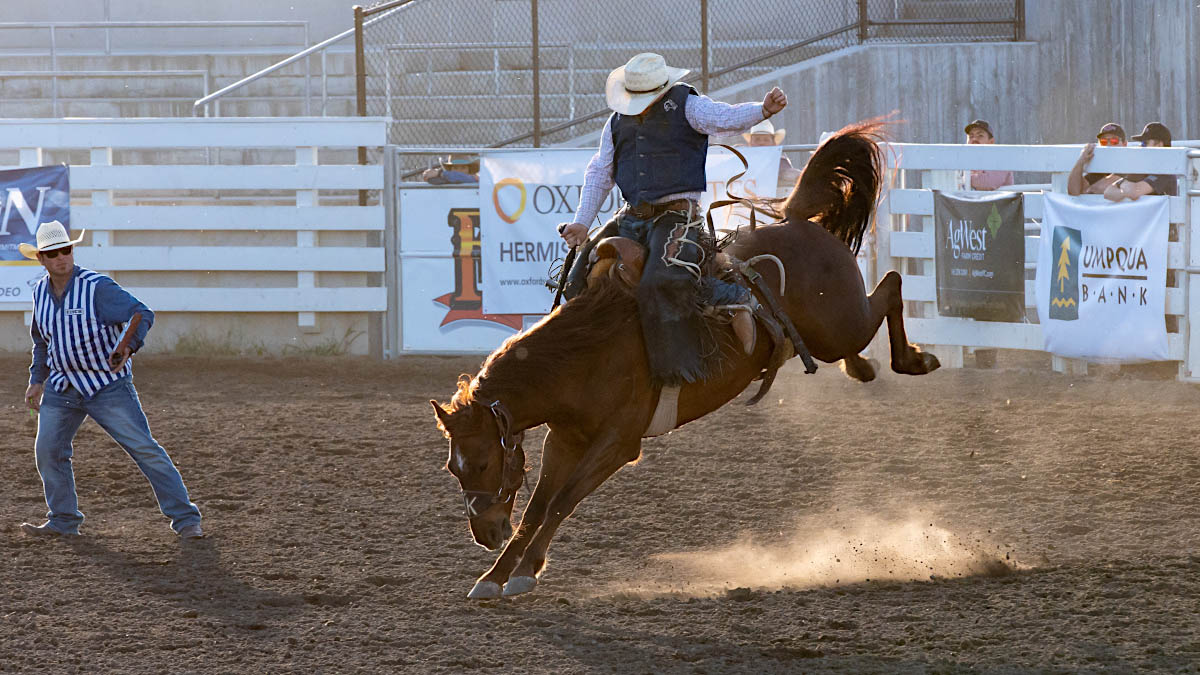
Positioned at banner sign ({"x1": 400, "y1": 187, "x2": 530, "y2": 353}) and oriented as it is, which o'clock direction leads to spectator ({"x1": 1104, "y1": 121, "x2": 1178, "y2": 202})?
The spectator is roughly at 10 o'clock from the banner sign.

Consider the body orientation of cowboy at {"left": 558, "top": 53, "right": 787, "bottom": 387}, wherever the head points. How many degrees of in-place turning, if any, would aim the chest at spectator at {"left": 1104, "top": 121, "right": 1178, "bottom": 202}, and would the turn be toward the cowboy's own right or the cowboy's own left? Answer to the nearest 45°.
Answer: approximately 180°

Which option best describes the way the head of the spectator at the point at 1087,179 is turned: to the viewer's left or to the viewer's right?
to the viewer's left

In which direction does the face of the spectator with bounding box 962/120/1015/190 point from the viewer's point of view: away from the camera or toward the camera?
toward the camera

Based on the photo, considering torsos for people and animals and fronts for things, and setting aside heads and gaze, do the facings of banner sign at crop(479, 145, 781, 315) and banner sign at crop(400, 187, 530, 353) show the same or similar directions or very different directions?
same or similar directions

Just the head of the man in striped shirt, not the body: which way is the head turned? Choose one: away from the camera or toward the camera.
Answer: toward the camera

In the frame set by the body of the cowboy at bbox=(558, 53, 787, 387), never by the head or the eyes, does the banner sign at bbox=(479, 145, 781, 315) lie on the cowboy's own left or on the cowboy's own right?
on the cowboy's own right

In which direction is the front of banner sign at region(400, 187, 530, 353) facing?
toward the camera

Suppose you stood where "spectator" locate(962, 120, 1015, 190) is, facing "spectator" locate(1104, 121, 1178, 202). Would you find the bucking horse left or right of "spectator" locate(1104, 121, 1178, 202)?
right

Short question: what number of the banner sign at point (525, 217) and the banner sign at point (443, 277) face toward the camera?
2

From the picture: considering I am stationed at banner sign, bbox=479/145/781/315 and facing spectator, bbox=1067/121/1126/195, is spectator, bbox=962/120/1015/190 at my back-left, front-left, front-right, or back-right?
front-left

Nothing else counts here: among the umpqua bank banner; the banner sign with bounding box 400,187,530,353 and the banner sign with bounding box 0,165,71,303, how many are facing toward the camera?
3

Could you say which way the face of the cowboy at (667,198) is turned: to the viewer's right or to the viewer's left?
to the viewer's left
